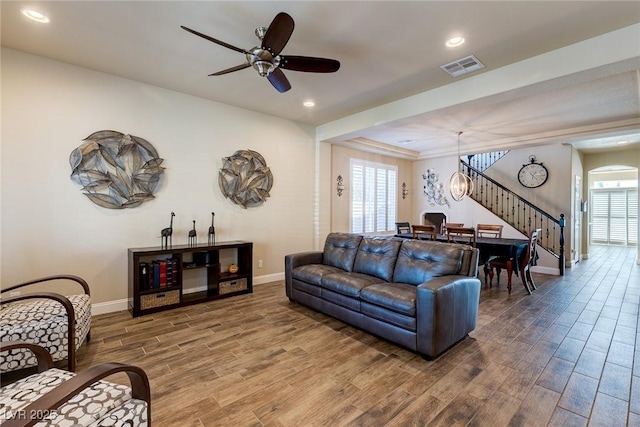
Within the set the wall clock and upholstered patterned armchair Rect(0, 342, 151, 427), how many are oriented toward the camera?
1

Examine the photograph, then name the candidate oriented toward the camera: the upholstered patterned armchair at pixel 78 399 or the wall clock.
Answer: the wall clock

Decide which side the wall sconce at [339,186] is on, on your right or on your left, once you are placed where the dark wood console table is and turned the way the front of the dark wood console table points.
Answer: on your left

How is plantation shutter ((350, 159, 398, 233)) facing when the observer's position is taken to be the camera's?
facing the viewer and to the right of the viewer

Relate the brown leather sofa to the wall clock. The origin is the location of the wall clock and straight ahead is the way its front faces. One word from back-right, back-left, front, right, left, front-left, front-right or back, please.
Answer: front

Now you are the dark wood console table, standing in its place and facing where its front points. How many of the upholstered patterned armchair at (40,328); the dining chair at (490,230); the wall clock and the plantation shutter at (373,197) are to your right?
1

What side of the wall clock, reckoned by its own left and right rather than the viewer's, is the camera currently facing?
front

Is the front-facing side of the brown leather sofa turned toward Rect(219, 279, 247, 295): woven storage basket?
no

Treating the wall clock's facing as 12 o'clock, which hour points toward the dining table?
The dining table is roughly at 12 o'clock from the wall clock.

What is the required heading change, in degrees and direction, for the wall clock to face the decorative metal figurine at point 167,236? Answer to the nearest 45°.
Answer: approximately 45° to its right

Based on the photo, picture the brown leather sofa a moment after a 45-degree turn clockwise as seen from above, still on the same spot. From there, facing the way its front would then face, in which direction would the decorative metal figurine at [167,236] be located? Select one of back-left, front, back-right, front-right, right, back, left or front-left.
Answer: front

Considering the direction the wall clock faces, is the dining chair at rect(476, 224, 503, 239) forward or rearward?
forward

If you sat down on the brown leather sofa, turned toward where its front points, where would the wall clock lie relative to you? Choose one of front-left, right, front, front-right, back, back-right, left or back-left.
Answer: back

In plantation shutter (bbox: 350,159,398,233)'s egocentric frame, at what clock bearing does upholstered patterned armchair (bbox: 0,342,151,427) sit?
The upholstered patterned armchair is roughly at 2 o'clock from the plantation shutter.

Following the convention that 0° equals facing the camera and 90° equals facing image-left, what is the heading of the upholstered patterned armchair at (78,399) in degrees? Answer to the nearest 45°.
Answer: approximately 225°

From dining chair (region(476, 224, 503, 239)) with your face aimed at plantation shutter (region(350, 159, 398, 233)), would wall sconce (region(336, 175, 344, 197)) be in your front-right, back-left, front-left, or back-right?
front-left

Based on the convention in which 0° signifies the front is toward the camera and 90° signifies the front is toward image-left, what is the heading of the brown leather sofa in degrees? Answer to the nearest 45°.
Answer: approximately 45°

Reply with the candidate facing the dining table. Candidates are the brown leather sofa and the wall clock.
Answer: the wall clock
